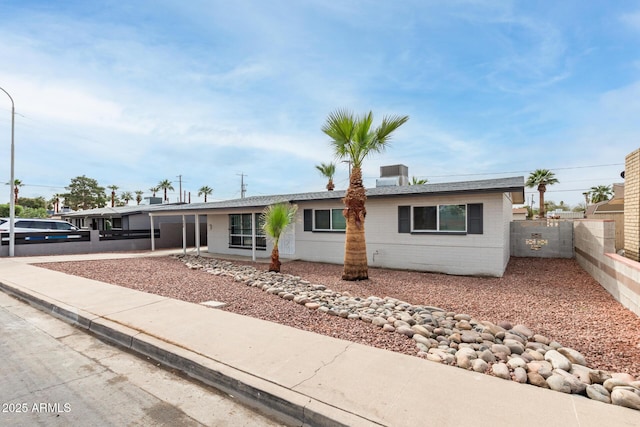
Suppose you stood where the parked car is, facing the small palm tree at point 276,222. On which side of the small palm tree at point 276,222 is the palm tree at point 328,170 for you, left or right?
left

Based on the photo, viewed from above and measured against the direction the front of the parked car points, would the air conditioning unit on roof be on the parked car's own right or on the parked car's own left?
on the parked car's own right

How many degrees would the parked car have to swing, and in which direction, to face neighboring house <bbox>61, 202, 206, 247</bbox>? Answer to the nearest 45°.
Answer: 0° — it already faces it

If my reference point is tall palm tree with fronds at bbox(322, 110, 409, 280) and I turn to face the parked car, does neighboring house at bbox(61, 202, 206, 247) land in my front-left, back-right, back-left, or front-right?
front-right

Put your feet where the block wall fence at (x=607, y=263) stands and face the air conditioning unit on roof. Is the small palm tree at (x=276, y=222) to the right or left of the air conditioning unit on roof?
left

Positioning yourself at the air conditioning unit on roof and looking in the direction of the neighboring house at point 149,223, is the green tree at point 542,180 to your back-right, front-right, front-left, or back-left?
back-right

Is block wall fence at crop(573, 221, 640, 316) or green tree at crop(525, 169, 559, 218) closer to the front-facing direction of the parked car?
the green tree

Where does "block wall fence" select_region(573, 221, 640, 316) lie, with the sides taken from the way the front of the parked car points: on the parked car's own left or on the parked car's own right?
on the parked car's own right

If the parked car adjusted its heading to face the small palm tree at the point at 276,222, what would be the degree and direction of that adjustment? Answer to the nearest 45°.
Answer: approximately 90° to its right

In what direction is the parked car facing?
to the viewer's right
